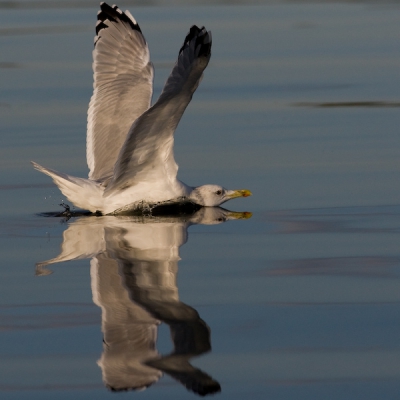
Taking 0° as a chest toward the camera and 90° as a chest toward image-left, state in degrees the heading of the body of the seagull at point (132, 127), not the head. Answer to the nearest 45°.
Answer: approximately 270°
